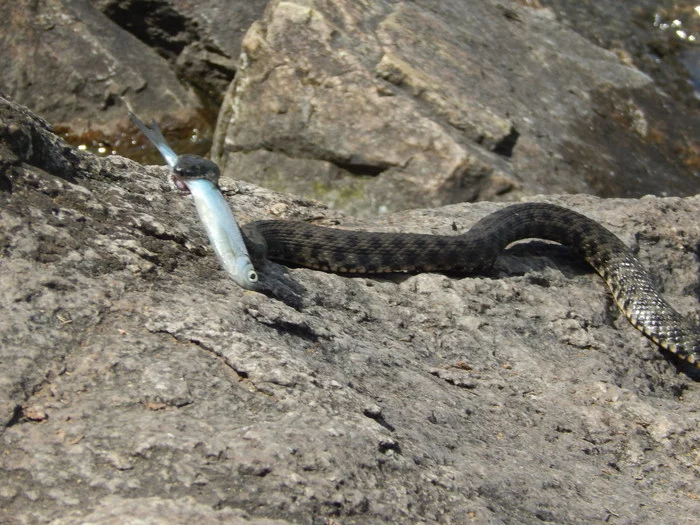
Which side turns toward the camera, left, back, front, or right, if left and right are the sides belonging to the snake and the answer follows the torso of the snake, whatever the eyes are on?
left
